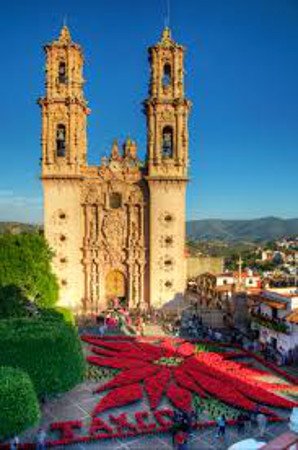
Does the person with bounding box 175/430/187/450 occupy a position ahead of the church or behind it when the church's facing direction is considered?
ahead

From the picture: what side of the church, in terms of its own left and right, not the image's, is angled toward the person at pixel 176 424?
front

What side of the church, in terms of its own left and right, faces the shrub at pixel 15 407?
front

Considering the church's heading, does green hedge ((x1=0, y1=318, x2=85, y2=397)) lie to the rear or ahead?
ahead

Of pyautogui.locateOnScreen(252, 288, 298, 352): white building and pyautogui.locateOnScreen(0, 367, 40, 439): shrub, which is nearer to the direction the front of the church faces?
the shrub

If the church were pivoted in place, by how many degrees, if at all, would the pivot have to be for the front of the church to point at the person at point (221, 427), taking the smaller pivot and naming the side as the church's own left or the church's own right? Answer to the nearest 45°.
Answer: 0° — it already faces them

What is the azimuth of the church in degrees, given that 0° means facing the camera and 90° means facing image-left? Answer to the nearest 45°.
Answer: approximately 0°
